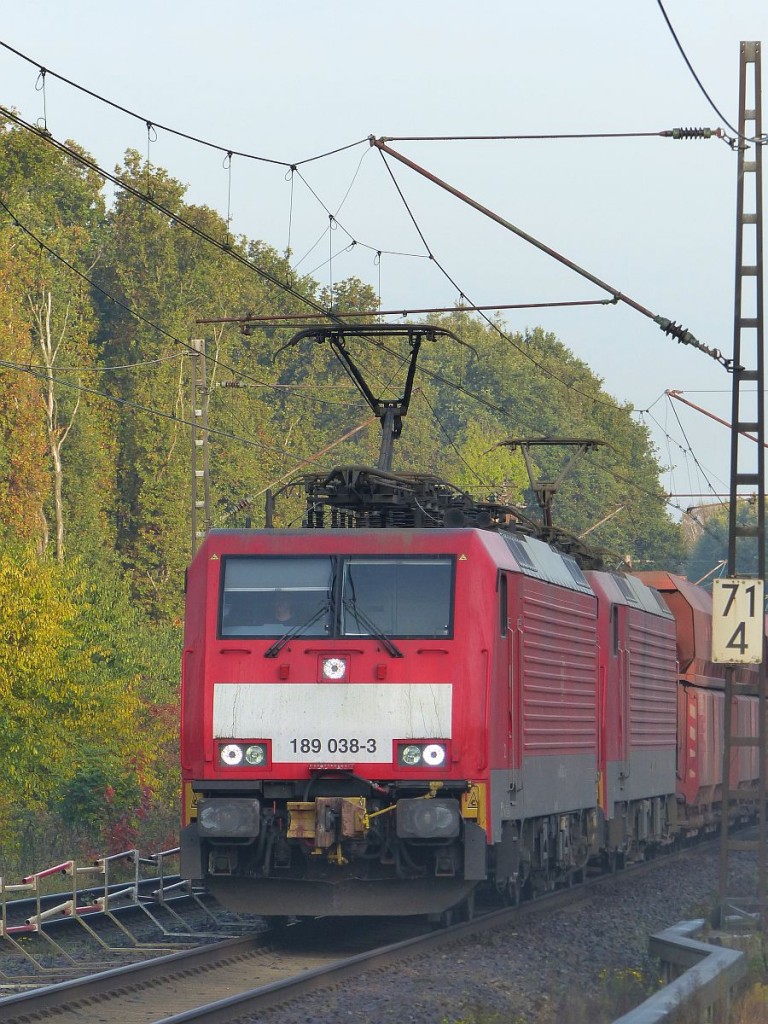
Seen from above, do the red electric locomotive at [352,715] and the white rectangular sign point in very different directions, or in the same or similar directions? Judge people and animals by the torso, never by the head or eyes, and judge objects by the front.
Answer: same or similar directions

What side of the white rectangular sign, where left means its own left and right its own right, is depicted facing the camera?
front

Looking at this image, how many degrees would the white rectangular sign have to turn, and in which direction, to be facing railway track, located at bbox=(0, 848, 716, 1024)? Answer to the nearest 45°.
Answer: approximately 45° to its right

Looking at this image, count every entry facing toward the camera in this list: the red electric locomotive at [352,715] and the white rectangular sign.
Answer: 2
